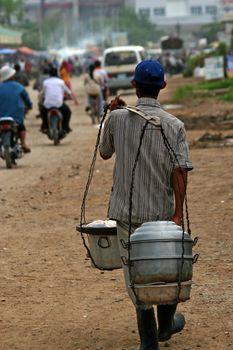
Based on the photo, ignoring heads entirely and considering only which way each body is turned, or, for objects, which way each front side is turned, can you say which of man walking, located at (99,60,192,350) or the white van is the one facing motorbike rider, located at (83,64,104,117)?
the man walking

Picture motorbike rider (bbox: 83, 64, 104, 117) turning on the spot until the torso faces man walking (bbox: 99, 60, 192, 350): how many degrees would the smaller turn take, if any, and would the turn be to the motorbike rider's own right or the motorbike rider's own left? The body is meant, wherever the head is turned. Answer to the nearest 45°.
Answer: approximately 180°

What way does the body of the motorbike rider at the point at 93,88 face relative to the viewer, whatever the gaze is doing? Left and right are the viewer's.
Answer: facing away from the viewer

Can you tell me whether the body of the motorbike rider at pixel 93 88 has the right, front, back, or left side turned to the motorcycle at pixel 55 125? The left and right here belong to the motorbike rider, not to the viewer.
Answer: back

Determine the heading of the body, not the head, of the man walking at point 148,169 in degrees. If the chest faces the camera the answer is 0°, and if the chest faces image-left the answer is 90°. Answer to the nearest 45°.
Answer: approximately 180°

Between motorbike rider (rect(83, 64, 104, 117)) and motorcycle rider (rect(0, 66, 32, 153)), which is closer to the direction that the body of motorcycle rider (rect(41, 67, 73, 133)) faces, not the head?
the motorbike rider

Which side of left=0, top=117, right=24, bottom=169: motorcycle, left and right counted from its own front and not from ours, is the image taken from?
back

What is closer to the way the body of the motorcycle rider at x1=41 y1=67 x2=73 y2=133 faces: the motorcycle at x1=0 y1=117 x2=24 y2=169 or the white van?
the white van

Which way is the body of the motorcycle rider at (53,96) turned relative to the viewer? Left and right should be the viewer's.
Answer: facing away from the viewer
